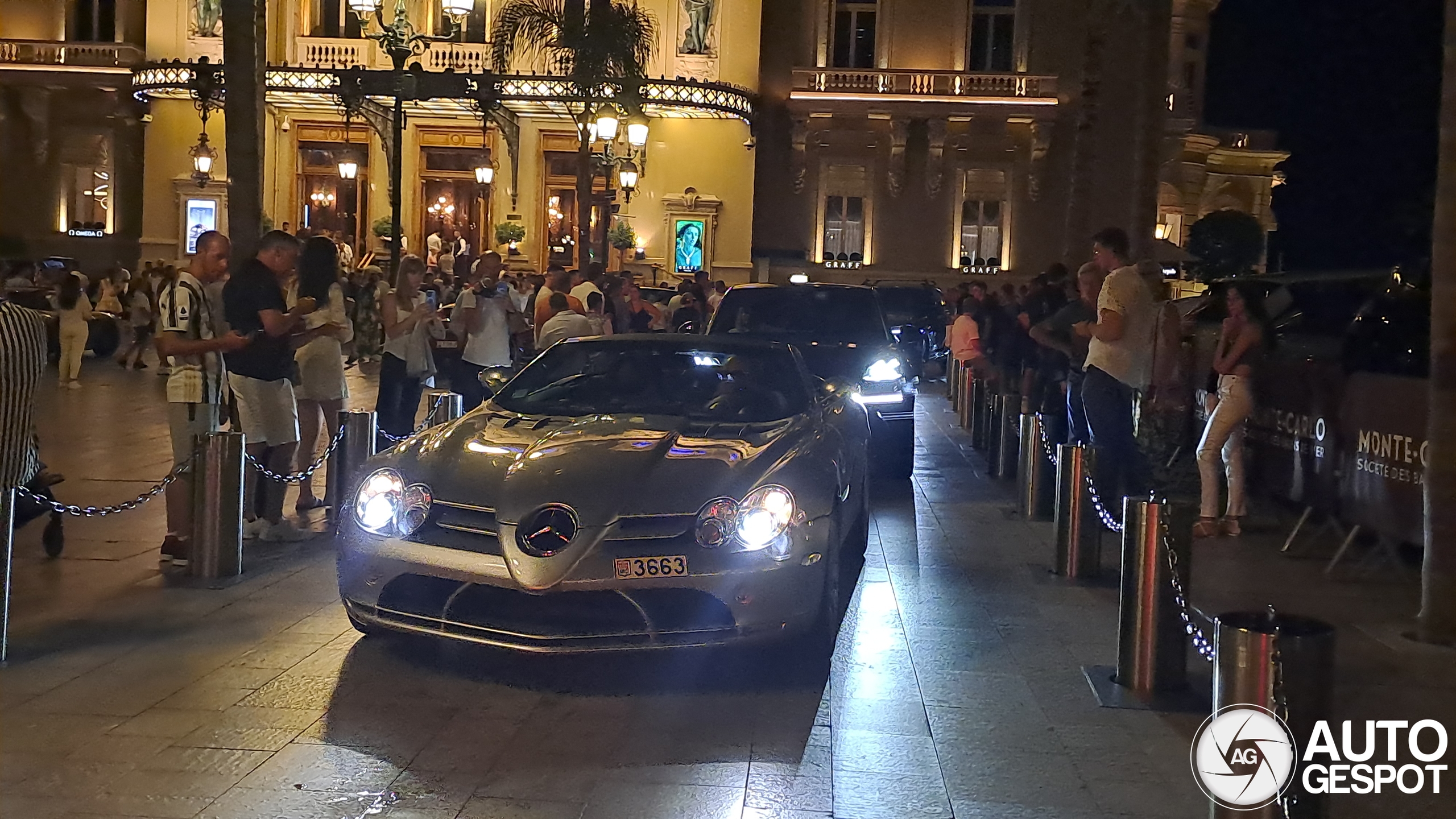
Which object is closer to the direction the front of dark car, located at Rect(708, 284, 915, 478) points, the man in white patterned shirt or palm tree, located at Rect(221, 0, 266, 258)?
the man in white patterned shirt

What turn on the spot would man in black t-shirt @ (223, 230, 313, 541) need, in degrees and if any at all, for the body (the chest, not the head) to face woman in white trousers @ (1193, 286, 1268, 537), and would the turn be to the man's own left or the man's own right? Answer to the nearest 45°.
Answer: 0° — they already face them

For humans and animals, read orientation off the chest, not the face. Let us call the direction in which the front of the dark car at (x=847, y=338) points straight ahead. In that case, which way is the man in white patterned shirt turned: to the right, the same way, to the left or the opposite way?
to the left

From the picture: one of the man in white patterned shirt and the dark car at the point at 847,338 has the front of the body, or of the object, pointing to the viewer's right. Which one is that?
the man in white patterned shirt

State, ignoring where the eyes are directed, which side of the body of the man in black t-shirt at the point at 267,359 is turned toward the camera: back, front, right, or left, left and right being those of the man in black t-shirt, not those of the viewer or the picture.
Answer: right

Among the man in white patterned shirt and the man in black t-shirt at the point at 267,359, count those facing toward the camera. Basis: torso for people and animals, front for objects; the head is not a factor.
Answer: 0

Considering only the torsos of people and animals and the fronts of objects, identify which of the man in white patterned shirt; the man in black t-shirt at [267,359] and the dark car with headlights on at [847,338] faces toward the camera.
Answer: the dark car with headlights on

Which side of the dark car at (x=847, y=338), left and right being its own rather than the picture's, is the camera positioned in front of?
front

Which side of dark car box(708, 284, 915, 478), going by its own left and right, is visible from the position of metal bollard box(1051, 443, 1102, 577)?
front

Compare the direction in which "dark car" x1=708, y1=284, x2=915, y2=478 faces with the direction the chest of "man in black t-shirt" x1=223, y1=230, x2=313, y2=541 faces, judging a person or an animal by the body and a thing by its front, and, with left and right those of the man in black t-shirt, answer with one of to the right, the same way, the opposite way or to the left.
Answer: to the right

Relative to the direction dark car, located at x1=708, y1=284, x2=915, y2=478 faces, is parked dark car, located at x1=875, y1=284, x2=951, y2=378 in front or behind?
behind

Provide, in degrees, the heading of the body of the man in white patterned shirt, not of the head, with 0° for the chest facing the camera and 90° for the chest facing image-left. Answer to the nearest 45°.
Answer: approximately 270°

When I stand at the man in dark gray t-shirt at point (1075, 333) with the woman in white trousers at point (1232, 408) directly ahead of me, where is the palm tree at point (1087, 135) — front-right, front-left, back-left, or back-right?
back-left

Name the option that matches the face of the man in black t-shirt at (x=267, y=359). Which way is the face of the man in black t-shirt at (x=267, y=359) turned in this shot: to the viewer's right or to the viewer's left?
to the viewer's right

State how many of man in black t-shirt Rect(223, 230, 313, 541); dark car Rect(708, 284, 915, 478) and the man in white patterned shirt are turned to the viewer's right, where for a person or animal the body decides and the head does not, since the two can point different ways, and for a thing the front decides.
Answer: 2

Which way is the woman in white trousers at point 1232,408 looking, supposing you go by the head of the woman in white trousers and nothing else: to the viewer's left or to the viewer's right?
to the viewer's left

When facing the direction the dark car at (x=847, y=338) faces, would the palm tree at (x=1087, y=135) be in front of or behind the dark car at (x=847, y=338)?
behind
